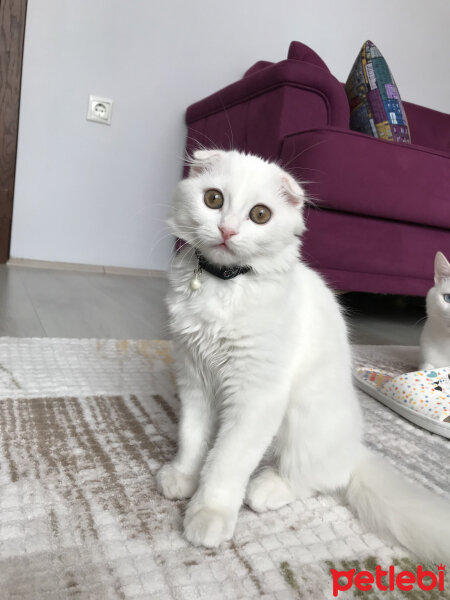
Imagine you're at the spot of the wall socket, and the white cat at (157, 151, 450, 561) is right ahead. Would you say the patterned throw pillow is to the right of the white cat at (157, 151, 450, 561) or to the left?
left

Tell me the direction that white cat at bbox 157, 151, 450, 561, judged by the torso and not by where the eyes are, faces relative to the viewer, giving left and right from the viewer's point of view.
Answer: facing the viewer and to the left of the viewer

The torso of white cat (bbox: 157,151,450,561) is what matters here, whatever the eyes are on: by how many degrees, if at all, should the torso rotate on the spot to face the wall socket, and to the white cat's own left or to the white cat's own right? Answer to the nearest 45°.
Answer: approximately 90° to the white cat's own right

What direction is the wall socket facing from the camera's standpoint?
toward the camera

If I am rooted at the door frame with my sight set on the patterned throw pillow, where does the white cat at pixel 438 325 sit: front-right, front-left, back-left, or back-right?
front-right

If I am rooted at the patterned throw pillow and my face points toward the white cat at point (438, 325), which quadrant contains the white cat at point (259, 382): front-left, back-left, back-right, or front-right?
front-right

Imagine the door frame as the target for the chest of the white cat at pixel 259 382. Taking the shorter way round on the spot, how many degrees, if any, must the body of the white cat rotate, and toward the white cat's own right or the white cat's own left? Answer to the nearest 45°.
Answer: approximately 90° to the white cat's own right
